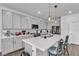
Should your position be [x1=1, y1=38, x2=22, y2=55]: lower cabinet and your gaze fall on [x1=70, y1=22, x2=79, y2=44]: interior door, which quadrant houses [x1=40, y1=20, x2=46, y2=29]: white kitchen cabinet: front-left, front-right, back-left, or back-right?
front-left

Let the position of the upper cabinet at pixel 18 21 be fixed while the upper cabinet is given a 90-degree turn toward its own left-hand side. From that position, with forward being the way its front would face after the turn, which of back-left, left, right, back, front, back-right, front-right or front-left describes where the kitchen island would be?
back-right

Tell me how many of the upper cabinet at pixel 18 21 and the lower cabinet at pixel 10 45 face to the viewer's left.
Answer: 0

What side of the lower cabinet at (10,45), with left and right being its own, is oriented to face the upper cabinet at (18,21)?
left

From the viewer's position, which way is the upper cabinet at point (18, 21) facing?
facing the viewer and to the right of the viewer

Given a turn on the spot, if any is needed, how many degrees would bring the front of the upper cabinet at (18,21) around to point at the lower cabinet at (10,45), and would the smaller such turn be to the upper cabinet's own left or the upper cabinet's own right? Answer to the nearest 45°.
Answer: approximately 45° to the upper cabinet's own right

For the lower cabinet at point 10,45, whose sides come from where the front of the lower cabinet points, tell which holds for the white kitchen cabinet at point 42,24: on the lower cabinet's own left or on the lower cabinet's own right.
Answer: on the lower cabinet's own left

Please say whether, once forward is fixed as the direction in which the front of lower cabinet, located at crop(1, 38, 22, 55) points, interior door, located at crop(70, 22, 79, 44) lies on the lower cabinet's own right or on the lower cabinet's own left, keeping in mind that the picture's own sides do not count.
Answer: on the lower cabinet's own left

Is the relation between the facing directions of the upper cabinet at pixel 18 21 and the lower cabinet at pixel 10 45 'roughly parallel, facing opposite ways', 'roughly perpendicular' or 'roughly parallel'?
roughly parallel
